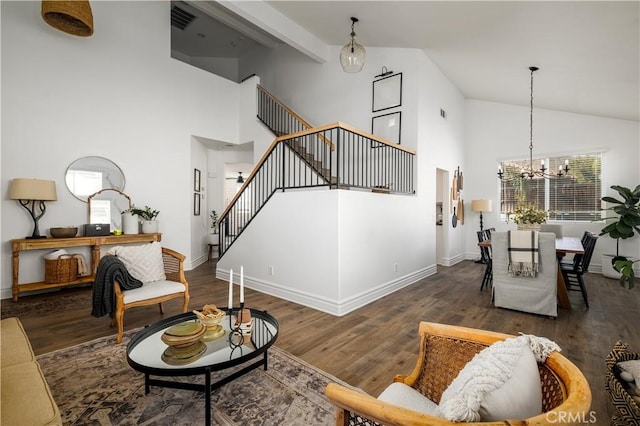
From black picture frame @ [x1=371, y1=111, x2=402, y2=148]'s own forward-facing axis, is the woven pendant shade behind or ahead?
ahead

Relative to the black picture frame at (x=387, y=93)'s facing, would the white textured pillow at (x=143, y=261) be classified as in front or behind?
in front

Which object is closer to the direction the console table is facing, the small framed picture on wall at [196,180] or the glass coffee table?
the glass coffee table

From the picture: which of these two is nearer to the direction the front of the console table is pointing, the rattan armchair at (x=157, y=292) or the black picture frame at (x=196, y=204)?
the rattan armchair

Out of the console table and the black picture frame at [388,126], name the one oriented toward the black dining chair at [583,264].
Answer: the console table

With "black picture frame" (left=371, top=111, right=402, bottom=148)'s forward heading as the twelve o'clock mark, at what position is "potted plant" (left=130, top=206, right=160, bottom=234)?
The potted plant is roughly at 1 o'clock from the black picture frame.

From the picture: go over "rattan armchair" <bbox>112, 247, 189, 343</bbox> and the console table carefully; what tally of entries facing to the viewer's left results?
0

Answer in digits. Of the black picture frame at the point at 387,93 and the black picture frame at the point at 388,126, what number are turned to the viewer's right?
0

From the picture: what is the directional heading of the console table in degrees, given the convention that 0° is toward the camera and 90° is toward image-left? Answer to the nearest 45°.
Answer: approximately 315°

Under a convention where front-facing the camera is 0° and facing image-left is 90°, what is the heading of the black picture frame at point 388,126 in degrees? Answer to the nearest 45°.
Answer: approximately 45°

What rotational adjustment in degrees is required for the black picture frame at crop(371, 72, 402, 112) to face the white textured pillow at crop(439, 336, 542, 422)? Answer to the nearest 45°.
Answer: approximately 45° to its left

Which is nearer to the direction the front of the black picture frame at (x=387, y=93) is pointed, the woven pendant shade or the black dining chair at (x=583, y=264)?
the woven pendant shade
